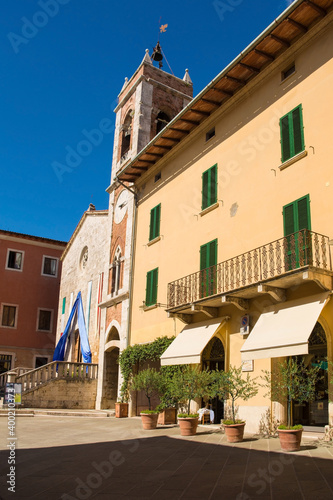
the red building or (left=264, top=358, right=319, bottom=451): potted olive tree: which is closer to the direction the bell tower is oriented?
the potted olive tree

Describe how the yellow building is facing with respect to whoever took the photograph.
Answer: facing the viewer and to the left of the viewer

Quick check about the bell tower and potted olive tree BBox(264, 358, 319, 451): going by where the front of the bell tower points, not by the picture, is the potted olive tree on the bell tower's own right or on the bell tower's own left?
on the bell tower's own left

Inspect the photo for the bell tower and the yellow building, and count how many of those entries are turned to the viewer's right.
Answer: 0

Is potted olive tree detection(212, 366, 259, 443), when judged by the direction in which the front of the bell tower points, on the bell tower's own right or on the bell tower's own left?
on the bell tower's own left

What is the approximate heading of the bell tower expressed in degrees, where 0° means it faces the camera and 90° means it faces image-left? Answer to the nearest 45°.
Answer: approximately 45°
